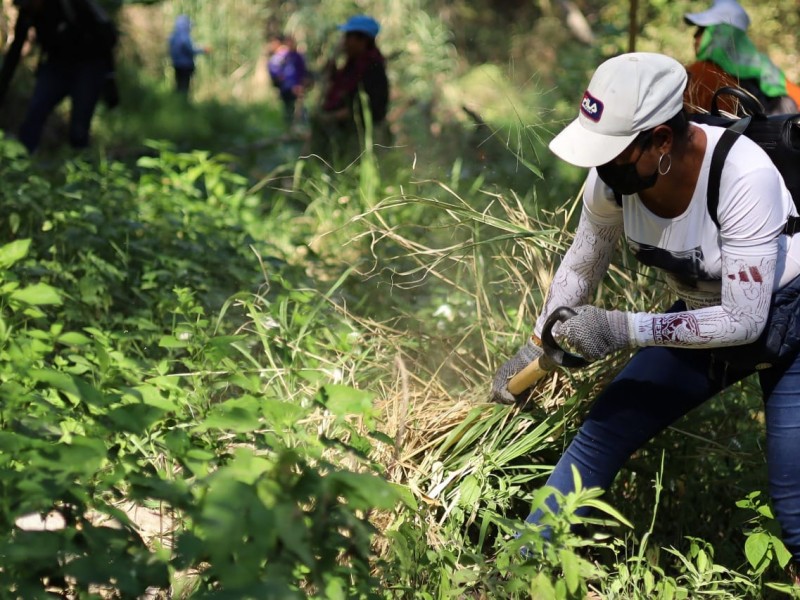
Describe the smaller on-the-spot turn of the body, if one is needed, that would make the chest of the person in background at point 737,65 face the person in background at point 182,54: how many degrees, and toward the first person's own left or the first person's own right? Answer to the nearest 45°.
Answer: approximately 45° to the first person's own right

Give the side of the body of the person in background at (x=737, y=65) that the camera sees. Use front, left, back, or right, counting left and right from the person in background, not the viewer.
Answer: left

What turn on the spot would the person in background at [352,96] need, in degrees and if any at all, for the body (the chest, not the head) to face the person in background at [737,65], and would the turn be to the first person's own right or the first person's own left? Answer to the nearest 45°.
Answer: approximately 90° to the first person's own left

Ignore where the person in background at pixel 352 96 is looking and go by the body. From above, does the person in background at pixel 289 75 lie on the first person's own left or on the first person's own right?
on the first person's own right

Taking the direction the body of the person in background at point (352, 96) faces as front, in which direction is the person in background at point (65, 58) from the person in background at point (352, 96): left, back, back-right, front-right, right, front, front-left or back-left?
front-right

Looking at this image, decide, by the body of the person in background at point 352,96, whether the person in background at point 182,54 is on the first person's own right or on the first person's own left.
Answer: on the first person's own right

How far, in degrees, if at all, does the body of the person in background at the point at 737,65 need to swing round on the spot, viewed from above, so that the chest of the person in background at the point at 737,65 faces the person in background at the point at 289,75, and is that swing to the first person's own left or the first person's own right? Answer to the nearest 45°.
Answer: approximately 45° to the first person's own right

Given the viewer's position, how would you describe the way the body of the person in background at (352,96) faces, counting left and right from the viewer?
facing the viewer and to the left of the viewer

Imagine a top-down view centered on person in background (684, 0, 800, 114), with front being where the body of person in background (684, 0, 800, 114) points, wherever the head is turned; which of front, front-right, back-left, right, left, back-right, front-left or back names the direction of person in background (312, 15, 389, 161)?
front-right

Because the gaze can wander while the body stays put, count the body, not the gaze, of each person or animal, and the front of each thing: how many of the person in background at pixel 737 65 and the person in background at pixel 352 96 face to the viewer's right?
0

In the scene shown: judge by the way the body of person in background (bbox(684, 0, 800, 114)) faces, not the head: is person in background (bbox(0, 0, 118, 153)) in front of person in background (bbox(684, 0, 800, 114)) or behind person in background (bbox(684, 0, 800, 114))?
in front
